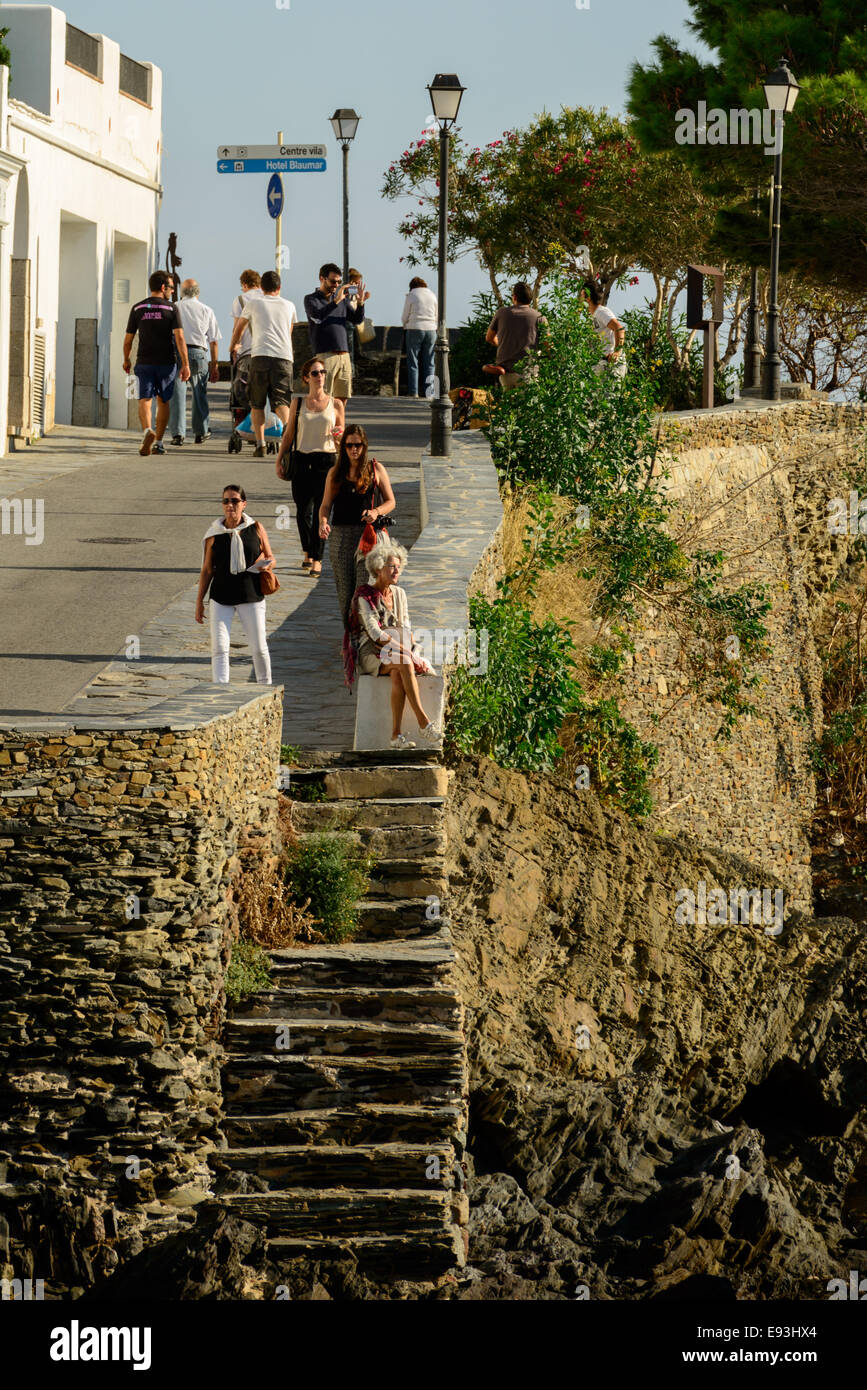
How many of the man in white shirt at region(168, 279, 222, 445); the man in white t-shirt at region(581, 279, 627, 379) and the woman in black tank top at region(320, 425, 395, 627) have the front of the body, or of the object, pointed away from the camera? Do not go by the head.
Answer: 1

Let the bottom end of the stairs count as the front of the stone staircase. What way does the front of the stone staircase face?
toward the camera

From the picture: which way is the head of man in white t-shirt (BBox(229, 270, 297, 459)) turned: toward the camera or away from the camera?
away from the camera

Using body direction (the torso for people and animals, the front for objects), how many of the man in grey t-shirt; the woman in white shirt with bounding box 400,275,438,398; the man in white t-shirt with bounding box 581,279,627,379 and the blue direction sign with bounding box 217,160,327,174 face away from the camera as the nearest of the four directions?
2

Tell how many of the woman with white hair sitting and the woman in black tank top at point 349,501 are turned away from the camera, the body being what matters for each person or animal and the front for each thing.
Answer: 0

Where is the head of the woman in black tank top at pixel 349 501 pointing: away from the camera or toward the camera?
toward the camera

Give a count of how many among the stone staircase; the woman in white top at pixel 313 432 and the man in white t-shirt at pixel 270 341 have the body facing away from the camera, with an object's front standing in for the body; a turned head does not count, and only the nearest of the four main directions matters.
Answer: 1

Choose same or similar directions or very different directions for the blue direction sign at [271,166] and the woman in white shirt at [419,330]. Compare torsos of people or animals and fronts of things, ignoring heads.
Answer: very different directions

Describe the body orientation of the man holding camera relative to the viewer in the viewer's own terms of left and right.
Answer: facing the viewer and to the right of the viewer

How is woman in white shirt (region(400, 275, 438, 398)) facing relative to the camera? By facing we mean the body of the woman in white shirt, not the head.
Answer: away from the camera

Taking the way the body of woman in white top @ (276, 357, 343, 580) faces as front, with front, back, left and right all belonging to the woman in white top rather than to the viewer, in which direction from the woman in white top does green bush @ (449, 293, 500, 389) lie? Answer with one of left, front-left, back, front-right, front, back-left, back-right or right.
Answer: back

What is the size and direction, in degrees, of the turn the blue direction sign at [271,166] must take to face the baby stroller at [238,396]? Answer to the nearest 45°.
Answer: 0° — it already faces it

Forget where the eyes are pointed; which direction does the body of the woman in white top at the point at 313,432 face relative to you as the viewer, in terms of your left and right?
facing the viewer
